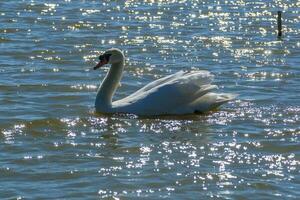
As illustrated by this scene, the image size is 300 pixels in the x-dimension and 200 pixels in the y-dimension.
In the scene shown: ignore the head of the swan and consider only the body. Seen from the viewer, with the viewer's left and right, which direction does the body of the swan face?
facing to the left of the viewer

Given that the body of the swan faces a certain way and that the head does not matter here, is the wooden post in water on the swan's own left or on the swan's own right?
on the swan's own right
